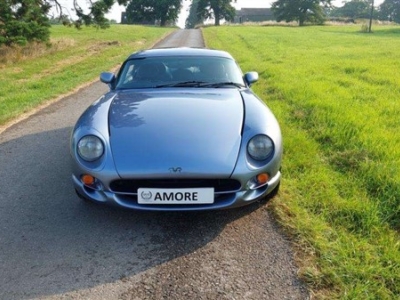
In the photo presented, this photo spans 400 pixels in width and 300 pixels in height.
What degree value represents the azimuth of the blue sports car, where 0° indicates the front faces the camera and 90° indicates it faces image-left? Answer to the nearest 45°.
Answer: approximately 0°

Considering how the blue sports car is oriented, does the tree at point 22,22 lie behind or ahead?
behind
